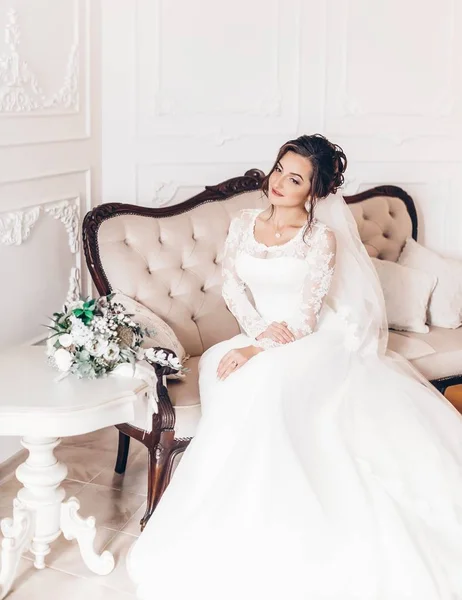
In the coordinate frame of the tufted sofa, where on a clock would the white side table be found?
The white side table is roughly at 2 o'clock from the tufted sofa.
